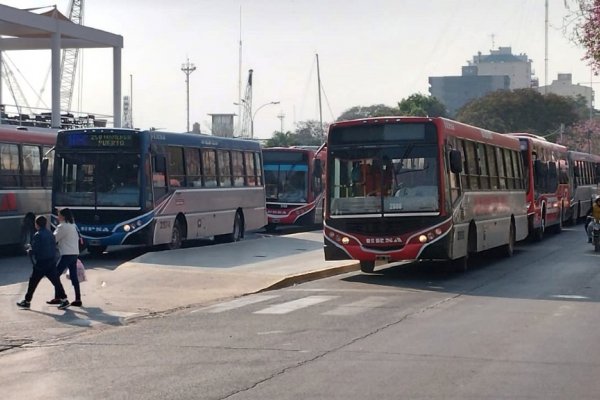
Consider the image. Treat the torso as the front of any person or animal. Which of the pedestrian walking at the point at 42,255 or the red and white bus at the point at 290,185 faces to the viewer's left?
the pedestrian walking

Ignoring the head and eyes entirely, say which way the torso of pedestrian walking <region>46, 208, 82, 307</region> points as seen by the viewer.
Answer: to the viewer's left

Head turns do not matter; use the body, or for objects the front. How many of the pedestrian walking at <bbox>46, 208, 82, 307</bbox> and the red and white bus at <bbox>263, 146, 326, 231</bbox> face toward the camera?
1

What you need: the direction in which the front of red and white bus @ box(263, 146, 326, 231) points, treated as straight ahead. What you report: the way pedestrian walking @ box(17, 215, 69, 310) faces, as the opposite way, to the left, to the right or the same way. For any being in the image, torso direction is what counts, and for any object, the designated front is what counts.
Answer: to the right

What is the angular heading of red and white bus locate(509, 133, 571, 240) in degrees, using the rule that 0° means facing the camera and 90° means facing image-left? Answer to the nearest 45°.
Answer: approximately 45°

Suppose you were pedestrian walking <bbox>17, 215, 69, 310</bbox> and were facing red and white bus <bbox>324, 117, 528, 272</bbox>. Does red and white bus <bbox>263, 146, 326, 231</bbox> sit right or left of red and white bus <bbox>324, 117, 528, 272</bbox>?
left

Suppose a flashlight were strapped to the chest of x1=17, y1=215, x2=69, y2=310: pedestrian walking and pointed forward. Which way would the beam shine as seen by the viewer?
to the viewer's left

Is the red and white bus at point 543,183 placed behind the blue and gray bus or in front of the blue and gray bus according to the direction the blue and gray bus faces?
behind

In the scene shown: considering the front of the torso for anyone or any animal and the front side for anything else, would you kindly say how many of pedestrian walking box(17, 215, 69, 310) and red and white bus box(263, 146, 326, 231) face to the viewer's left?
1

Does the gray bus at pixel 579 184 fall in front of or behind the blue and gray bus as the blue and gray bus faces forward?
behind
